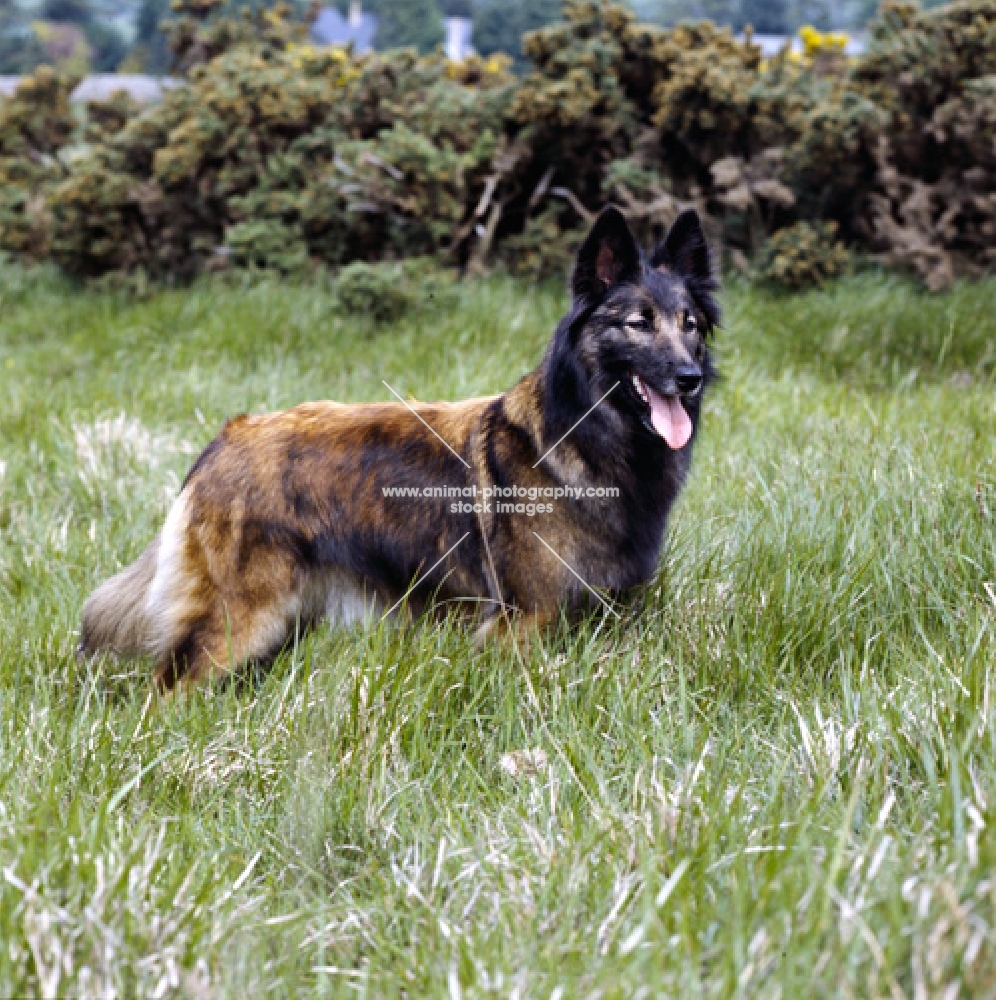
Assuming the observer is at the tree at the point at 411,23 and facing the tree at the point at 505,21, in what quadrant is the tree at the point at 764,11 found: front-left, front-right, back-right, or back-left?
front-left

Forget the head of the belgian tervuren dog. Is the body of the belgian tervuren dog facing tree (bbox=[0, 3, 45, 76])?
no

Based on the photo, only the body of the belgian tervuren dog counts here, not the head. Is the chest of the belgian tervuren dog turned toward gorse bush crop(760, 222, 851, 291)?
no

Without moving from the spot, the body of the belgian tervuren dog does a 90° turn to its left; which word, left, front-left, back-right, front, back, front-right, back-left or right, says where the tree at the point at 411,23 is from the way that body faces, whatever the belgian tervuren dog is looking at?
front

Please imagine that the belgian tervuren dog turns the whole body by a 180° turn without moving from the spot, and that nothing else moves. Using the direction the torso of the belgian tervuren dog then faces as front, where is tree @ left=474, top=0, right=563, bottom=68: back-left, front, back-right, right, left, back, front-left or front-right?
right

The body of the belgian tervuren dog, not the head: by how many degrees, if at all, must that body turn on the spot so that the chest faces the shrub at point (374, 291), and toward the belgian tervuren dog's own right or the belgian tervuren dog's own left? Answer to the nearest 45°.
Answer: approximately 90° to the belgian tervuren dog's own left

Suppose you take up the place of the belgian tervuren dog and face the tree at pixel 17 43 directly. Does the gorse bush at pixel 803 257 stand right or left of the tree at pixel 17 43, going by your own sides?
right

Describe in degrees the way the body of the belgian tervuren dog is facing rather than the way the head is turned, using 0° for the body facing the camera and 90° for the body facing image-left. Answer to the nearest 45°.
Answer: approximately 270°

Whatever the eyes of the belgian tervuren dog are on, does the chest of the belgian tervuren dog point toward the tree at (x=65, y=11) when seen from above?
no
